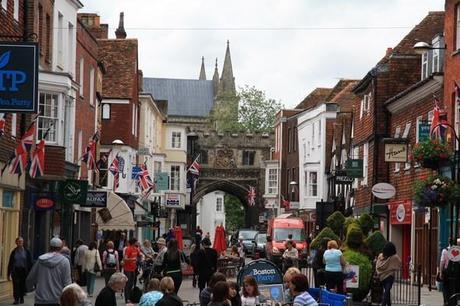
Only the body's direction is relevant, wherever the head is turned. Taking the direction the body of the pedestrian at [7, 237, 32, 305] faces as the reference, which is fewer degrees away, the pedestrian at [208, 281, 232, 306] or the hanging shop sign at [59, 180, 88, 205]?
the pedestrian

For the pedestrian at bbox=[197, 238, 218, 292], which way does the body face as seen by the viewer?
away from the camera

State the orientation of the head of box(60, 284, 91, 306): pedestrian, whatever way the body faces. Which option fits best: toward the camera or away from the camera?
away from the camera

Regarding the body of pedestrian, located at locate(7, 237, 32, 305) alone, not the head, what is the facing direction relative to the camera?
toward the camera

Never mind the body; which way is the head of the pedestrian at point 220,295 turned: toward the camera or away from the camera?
away from the camera

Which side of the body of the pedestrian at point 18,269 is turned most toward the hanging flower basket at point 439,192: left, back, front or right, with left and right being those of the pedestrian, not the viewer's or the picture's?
left

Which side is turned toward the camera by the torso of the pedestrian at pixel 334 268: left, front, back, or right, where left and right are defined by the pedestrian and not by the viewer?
back

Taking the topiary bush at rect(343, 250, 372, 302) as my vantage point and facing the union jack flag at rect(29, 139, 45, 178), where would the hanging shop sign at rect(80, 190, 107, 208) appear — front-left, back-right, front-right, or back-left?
front-right

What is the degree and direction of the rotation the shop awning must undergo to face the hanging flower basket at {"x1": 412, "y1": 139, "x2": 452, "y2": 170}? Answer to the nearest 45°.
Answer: approximately 45° to its right

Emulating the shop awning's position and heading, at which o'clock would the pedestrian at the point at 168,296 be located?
The pedestrian is roughly at 3 o'clock from the shop awning.

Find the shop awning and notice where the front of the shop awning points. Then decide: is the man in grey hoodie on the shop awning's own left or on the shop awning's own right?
on the shop awning's own right

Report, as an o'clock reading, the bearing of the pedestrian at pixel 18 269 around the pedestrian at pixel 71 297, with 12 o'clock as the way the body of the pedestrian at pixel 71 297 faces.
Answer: the pedestrian at pixel 18 269 is roughly at 12 o'clock from the pedestrian at pixel 71 297.
